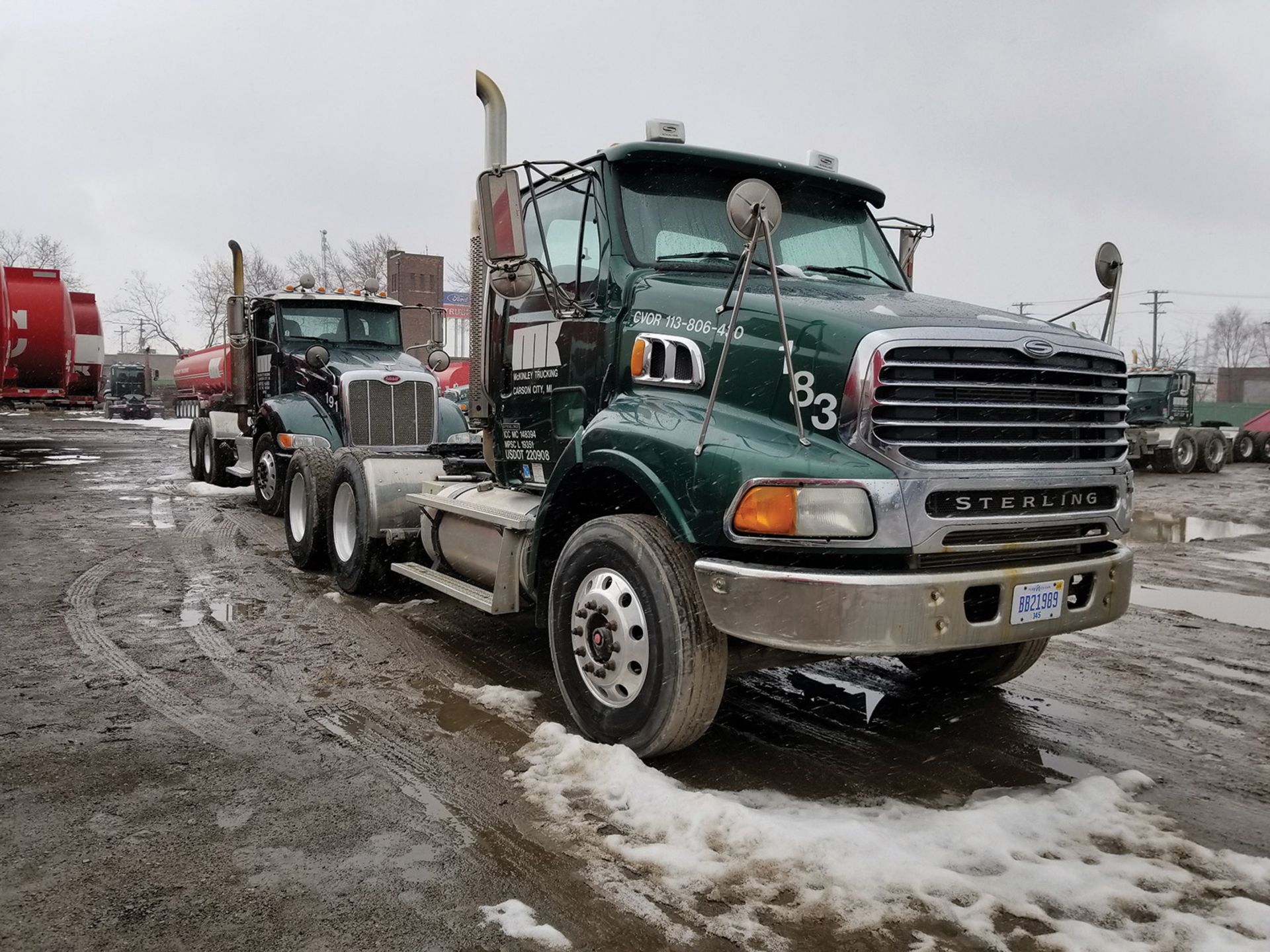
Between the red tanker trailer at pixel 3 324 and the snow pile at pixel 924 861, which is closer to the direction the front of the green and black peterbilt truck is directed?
the snow pile

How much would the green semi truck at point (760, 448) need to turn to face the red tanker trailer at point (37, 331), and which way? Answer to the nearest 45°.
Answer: approximately 180°

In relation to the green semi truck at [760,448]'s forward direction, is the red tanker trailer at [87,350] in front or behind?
behind

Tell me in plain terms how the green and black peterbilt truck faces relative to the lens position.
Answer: facing the viewer and to the right of the viewer

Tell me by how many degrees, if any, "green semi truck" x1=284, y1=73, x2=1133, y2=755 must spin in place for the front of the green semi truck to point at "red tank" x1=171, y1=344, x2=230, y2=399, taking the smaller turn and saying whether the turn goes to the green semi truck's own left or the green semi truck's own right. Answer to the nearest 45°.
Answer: approximately 180°
